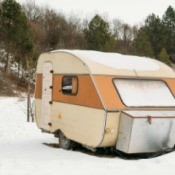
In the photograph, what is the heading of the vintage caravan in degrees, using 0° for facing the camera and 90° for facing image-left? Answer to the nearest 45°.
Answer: approximately 315°
